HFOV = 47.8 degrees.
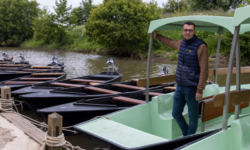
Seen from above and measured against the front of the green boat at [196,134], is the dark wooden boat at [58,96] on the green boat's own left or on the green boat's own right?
on the green boat's own right

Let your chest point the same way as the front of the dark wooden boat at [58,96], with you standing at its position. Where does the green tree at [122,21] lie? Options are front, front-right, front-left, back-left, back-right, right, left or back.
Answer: back-right

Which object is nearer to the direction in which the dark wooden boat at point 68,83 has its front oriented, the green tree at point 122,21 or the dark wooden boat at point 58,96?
the dark wooden boat

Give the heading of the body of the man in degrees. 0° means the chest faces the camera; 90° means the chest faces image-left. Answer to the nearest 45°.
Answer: approximately 45°

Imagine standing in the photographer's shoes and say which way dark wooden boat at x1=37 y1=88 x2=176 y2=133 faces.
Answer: facing the viewer and to the left of the viewer

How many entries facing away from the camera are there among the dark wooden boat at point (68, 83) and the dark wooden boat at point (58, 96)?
0

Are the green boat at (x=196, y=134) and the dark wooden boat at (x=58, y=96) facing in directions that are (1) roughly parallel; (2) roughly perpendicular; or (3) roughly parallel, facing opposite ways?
roughly parallel

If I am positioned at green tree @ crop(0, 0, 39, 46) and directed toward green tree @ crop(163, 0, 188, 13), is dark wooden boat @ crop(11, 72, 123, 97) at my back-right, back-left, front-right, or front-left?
front-right

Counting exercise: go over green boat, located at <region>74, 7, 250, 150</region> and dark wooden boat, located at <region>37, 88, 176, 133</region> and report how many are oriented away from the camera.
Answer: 0

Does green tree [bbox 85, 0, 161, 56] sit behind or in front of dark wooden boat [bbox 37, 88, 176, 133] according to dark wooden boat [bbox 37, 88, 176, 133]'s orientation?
behind

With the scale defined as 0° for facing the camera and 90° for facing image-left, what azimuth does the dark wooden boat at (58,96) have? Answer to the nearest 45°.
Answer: approximately 45°

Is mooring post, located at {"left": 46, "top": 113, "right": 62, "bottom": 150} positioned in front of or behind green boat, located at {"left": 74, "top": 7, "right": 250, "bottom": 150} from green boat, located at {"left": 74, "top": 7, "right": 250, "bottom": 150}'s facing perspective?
in front
